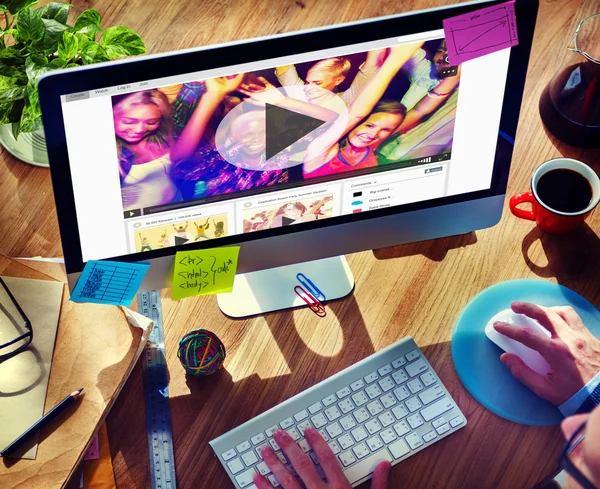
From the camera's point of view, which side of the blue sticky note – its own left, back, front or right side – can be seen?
front

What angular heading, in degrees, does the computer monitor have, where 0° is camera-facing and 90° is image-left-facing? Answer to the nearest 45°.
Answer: approximately 0°

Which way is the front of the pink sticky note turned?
toward the camera
